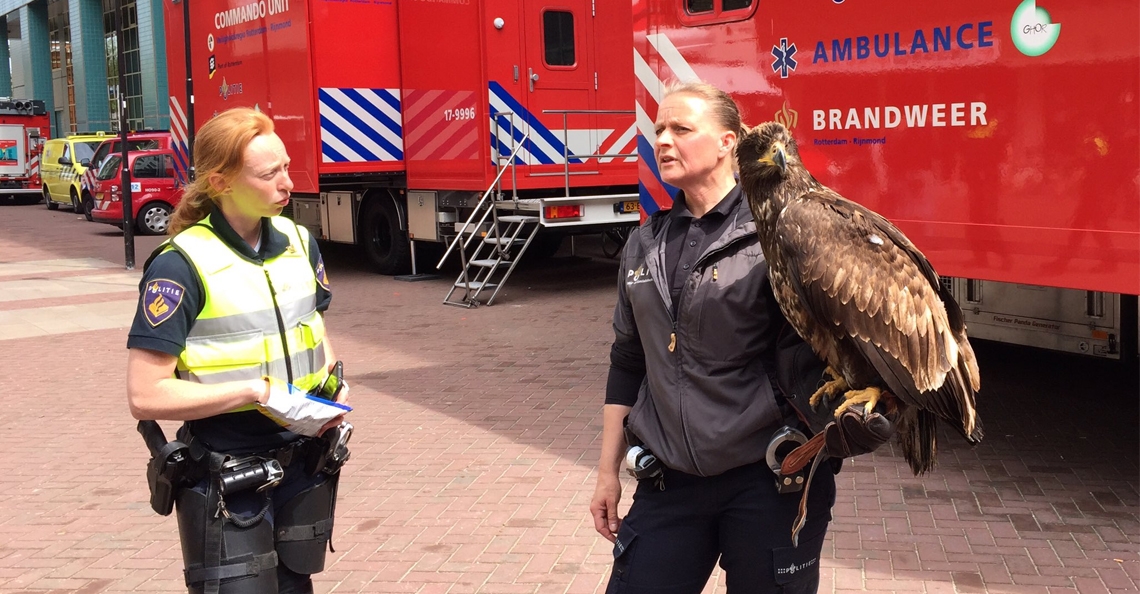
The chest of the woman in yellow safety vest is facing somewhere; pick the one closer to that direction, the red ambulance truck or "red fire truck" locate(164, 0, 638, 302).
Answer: the red ambulance truck

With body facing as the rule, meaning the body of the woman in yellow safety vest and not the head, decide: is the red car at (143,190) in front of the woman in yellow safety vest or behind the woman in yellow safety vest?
behind

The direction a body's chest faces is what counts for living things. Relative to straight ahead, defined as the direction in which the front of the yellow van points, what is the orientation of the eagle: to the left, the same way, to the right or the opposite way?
the opposite way

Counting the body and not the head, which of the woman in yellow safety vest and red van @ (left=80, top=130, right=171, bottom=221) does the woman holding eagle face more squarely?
the woman in yellow safety vest

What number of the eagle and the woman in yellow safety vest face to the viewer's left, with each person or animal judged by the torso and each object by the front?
1

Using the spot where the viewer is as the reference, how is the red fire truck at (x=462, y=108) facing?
facing away from the viewer and to the left of the viewer

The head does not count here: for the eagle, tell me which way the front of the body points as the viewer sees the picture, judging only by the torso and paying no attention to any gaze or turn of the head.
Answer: to the viewer's left

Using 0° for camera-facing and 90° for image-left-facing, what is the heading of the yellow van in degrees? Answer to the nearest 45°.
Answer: approximately 315°
